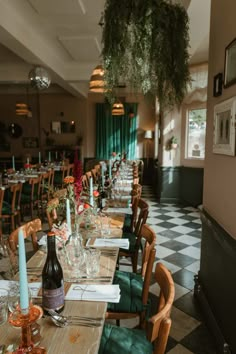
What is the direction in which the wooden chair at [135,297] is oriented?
to the viewer's left

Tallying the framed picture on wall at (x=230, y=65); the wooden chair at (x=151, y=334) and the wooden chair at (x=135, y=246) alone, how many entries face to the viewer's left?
3

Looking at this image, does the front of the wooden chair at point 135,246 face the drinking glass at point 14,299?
no

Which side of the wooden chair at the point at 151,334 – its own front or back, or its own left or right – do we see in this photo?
left

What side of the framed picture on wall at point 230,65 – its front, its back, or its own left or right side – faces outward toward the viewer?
left

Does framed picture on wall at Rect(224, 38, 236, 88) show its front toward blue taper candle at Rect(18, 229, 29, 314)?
no

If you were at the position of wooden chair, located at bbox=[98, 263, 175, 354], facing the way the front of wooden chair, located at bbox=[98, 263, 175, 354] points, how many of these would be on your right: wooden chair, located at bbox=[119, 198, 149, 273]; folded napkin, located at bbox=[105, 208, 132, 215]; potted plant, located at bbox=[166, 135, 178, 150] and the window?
4

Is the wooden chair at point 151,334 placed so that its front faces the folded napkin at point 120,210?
no

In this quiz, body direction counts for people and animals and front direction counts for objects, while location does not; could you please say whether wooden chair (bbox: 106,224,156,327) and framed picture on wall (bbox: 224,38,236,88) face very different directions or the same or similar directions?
same or similar directions

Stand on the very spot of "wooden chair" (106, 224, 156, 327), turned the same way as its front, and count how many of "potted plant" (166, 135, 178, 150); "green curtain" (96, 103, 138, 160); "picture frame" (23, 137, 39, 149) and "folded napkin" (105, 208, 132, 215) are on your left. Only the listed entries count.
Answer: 0

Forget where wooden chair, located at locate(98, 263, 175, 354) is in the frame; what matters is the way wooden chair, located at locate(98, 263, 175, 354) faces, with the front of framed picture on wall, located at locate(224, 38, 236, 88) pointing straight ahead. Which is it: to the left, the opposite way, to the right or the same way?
the same way

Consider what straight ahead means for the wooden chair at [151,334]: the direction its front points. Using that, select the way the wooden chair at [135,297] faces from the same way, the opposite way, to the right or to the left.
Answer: the same way

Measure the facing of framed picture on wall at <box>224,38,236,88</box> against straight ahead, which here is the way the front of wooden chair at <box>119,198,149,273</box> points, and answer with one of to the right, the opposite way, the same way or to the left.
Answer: the same way

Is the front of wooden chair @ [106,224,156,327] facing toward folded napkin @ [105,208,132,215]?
no

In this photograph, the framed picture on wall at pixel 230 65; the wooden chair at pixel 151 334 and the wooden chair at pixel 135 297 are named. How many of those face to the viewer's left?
3

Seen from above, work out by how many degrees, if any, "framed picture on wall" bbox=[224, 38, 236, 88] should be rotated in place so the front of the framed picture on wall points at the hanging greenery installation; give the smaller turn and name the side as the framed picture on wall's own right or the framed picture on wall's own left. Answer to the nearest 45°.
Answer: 0° — it already faces it

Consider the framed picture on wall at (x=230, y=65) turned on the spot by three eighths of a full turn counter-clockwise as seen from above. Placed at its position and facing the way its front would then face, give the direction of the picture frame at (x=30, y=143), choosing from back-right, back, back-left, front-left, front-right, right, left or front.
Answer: back

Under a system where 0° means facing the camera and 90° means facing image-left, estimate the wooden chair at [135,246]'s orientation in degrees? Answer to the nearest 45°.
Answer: approximately 90°
